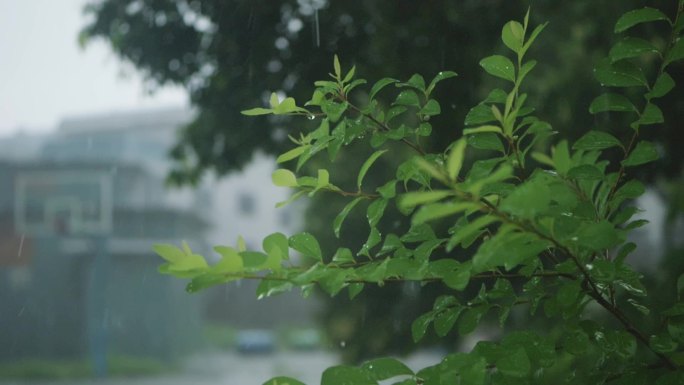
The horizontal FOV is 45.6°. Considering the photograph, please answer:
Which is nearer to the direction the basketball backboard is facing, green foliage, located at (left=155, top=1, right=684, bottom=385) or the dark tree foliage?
the green foliage

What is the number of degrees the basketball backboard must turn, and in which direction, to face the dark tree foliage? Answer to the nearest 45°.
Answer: approximately 45° to its left

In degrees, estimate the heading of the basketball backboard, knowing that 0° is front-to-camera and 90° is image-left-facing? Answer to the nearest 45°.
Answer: approximately 0°

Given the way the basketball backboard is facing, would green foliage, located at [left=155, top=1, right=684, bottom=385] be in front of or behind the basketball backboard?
in front

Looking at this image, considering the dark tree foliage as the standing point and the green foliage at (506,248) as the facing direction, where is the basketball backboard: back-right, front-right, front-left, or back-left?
back-right
